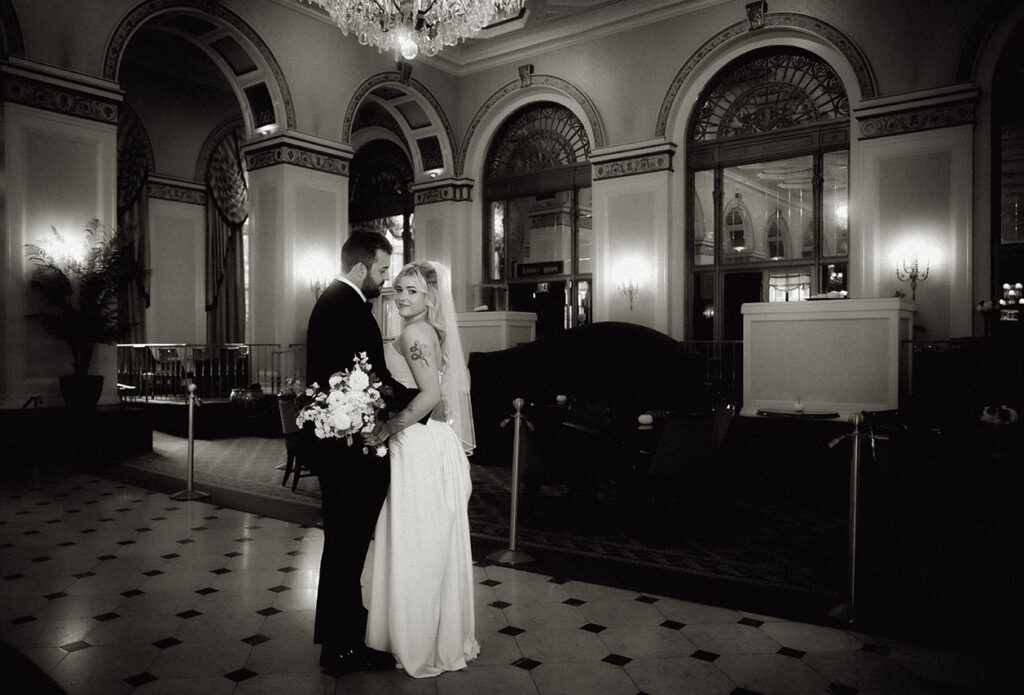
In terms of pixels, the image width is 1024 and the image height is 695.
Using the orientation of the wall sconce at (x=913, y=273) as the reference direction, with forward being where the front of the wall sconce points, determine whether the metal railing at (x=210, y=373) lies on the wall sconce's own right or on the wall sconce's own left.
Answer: on the wall sconce's own right

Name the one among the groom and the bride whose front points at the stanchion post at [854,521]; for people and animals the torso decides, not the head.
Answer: the groom

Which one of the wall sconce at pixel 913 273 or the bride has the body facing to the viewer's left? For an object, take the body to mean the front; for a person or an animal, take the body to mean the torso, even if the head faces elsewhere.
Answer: the bride

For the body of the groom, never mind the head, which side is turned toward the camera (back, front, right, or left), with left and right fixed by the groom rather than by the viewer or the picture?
right

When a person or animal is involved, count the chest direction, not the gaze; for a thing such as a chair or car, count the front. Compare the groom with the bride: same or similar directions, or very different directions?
very different directions

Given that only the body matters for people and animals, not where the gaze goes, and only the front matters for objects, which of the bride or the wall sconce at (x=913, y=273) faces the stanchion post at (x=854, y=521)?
the wall sconce

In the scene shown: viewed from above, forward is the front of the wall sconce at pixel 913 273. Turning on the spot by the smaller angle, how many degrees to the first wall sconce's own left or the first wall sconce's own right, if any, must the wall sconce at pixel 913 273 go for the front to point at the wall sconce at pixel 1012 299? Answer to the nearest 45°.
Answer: approximately 135° to the first wall sconce's own left

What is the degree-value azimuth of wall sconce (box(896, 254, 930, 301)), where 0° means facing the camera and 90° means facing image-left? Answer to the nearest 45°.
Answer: approximately 0°

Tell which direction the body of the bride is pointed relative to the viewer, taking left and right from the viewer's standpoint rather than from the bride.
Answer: facing to the left of the viewer

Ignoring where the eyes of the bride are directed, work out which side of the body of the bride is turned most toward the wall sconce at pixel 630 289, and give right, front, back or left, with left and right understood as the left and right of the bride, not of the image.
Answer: right
